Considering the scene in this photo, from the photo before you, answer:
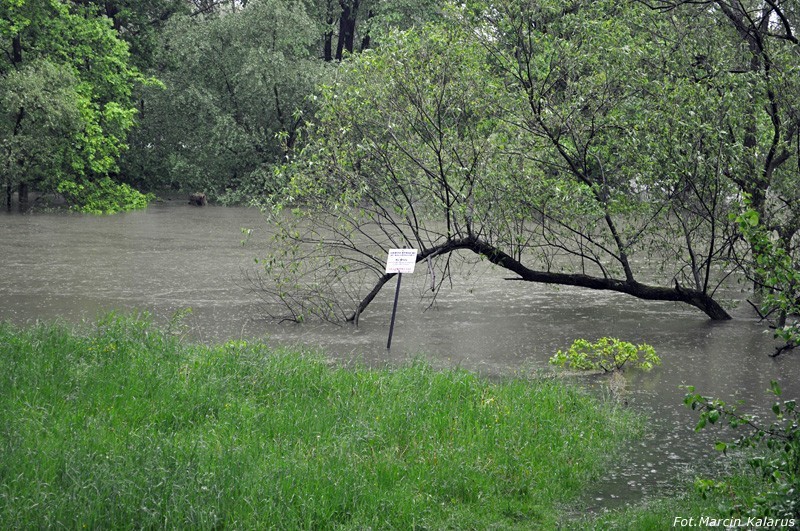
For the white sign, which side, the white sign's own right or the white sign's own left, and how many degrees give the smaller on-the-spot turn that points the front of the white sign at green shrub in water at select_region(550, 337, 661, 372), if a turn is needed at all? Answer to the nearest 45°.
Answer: approximately 45° to the white sign's own left

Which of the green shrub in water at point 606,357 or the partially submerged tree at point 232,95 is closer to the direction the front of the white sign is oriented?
the green shrub in water

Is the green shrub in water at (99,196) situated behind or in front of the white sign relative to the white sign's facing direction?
behind

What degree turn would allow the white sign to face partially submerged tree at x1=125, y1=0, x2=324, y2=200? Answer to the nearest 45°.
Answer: approximately 180°

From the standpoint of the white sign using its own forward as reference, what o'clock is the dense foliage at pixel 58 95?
The dense foliage is roughly at 5 o'clock from the white sign.

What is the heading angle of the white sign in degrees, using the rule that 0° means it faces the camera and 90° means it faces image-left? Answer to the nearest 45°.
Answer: approximately 0°
